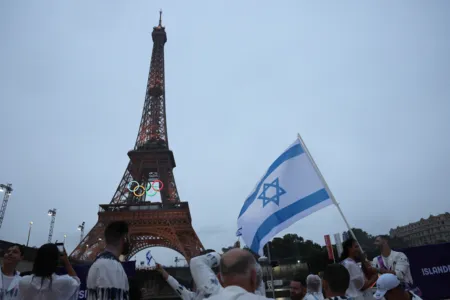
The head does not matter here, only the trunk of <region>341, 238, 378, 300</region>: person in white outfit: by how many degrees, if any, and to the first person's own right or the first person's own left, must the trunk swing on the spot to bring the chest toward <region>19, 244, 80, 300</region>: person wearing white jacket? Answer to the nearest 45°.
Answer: approximately 135° to the first person's own right

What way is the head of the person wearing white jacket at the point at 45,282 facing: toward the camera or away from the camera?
away from the camera

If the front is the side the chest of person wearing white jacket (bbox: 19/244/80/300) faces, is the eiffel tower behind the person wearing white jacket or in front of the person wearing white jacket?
in front

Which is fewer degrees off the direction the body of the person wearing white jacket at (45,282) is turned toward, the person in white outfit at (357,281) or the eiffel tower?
the eiffel tower

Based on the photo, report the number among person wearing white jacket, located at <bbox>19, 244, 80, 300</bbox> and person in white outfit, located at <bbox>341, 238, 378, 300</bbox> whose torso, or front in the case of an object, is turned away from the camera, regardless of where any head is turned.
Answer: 1

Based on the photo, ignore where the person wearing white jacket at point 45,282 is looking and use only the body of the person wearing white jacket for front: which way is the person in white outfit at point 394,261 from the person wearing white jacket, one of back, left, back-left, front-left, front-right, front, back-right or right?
right

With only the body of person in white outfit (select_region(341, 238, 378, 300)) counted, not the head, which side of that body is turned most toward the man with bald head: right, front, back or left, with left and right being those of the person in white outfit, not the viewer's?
right

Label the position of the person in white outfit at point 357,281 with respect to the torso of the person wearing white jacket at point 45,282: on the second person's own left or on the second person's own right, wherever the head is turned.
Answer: on the second person's own right

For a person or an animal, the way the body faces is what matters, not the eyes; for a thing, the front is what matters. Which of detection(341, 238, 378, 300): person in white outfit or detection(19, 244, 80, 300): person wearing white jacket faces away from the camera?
the person wearing white jacket

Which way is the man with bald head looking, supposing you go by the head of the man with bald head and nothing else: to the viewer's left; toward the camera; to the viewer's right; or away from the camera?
away from the camera

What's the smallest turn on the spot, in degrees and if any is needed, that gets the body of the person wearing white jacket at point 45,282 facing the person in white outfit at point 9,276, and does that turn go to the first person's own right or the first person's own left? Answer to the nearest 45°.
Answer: approximately 45° to the first person's own left

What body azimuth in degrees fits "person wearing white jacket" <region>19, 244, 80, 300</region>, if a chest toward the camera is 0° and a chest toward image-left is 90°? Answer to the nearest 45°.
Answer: approximately 180°
